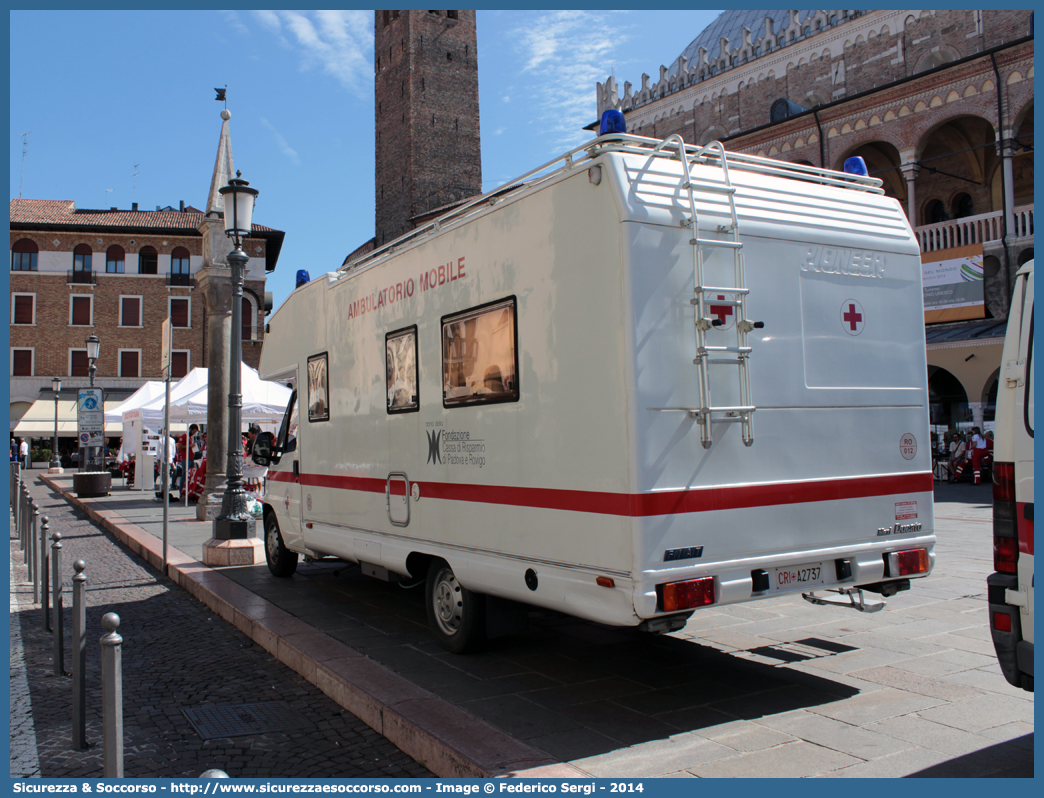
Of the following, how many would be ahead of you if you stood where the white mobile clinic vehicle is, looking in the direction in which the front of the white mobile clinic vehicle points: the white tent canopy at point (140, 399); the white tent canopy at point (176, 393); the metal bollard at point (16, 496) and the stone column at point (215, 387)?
4

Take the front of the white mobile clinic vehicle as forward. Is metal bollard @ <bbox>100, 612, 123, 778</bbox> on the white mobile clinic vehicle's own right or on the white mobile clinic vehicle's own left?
on the white mobile clinic vehicle's own left

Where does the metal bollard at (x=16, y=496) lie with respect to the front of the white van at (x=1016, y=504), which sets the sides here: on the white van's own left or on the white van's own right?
on the white van's own left

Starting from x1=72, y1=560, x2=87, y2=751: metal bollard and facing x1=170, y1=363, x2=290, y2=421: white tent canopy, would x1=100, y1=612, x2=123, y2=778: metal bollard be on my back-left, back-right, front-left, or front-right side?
back-right

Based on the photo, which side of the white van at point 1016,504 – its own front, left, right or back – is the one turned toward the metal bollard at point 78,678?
left

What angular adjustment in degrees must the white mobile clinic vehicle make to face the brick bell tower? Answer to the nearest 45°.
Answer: approximately 45° to its right

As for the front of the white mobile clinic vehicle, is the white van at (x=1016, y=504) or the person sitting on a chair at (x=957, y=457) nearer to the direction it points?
the person sitting on a chair

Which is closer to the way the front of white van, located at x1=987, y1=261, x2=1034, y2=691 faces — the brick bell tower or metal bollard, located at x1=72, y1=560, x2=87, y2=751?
the brick bell tower

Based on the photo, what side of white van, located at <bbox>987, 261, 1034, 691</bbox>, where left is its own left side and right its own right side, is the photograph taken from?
back

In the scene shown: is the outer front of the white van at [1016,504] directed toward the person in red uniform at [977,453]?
yes

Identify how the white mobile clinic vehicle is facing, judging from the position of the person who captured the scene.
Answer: facing away from the viewer and to the left of the viewer

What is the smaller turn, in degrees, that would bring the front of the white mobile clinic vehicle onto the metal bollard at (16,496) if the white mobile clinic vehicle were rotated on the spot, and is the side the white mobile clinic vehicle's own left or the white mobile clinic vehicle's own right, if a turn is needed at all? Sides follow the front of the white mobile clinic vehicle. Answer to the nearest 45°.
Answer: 0° — it already faces it
